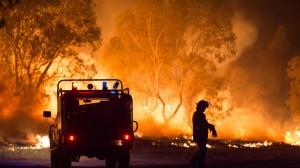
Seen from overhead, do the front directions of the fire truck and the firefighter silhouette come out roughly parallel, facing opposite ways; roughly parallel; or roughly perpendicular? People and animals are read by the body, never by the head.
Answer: roughly perpendicular

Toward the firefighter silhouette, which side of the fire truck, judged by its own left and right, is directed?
right

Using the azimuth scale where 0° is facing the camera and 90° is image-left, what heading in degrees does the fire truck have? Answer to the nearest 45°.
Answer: approximately 180°

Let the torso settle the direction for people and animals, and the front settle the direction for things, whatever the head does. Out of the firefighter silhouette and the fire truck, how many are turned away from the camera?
1

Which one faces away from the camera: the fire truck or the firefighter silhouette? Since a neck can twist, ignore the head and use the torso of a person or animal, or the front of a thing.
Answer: the fire truck
